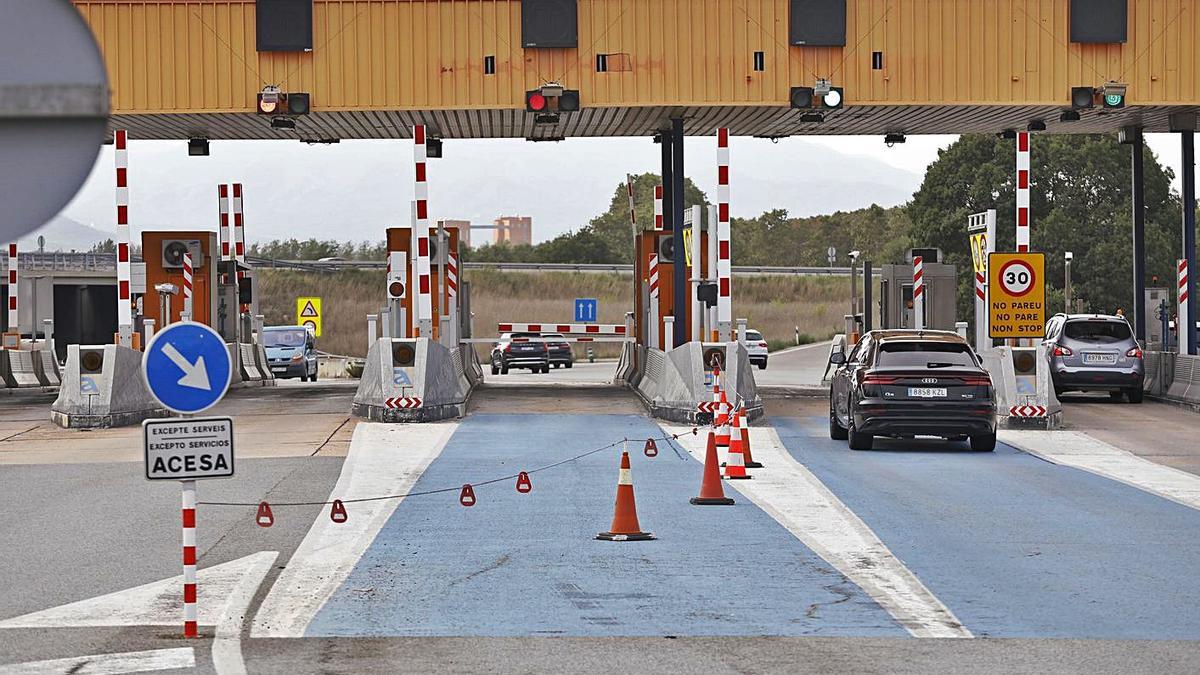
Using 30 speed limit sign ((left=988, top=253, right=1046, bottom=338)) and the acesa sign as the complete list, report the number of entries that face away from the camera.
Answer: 0

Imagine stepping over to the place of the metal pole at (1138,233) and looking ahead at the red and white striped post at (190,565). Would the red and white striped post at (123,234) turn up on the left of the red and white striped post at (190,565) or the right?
right

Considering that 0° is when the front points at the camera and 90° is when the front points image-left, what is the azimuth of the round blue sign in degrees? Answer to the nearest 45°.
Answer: approximately 0°

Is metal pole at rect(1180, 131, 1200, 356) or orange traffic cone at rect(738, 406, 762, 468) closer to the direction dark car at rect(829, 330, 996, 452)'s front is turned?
the metal pole

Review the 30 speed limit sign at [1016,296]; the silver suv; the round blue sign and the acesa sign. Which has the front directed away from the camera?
the silver suv

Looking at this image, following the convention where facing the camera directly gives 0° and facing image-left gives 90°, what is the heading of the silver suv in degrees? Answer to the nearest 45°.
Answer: approximately 180°

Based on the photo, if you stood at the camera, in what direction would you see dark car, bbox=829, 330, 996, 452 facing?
facing away from the viewer

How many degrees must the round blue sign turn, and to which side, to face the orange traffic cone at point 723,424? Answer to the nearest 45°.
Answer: approximately 135° to its left

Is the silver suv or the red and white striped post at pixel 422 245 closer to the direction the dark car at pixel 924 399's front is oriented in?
the silver suv

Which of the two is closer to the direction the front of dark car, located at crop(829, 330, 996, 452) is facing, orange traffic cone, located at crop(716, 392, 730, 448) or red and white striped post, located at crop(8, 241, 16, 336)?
the red and white striped post
